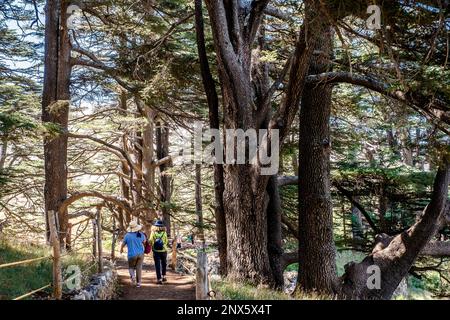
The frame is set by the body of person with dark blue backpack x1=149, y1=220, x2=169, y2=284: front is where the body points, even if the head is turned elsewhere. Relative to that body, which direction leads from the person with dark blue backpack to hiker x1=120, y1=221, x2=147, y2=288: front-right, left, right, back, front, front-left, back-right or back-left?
back-left

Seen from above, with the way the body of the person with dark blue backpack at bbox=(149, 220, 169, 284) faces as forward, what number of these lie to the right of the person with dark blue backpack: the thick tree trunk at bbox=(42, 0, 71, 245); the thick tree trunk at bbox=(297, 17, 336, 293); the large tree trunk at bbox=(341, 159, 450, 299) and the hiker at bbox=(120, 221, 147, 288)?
2

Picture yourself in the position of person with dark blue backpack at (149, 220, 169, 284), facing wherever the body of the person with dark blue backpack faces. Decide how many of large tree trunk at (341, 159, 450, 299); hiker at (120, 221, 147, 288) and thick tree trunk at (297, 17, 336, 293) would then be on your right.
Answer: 2

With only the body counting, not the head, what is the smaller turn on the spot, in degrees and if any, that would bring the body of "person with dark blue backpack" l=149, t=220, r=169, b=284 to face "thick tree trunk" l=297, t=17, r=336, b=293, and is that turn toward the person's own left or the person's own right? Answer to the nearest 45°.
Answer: approximately 90° to the person's own right

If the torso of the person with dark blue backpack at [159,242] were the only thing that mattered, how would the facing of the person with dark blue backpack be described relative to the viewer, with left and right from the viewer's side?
facing away from the viewer

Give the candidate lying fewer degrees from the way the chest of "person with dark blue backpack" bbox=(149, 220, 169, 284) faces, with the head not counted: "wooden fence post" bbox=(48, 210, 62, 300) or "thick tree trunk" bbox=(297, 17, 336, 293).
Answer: the thick tree trunk

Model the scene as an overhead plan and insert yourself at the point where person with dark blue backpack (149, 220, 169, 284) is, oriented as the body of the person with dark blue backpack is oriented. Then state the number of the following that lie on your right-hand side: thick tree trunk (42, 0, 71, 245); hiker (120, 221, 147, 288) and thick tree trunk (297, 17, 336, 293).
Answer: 1

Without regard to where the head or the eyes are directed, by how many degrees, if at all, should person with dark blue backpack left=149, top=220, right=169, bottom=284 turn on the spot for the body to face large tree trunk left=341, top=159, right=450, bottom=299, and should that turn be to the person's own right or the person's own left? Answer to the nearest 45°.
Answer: approximately 90° to the person's own right
